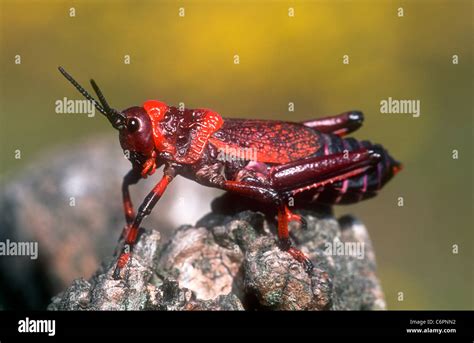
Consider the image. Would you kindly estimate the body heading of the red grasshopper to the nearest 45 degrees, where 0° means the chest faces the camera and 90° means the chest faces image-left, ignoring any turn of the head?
approximately 90°

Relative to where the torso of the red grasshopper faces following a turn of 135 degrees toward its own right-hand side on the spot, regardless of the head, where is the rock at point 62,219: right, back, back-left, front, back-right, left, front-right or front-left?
left
